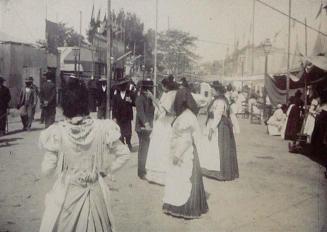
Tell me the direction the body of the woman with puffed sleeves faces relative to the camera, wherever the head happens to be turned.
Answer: away from the camera

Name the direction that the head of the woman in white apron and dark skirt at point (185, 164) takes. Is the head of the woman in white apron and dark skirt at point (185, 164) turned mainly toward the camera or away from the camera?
away from the camera

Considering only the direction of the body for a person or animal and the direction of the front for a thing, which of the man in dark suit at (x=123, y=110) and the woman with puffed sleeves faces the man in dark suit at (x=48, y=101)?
the woman with puffed sleeves

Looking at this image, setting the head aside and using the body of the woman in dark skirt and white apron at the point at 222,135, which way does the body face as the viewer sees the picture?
to the viewer's left

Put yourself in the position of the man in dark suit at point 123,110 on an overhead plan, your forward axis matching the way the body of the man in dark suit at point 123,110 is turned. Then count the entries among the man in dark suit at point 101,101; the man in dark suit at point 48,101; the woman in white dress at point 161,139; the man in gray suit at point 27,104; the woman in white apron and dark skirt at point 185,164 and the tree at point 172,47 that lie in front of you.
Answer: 2

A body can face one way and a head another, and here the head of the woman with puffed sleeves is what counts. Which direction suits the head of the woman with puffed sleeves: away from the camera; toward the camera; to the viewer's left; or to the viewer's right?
away from the camera
